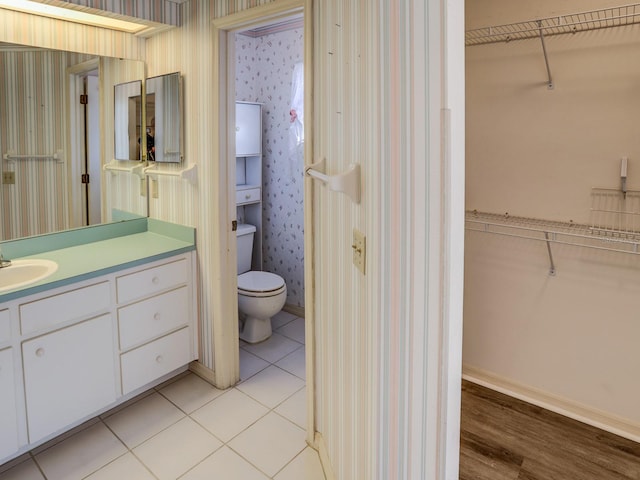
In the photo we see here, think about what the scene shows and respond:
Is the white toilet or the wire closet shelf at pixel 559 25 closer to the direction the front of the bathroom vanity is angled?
the wire closet shelf

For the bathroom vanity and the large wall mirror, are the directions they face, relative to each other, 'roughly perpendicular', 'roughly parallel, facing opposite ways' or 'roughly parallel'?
roughly parallel

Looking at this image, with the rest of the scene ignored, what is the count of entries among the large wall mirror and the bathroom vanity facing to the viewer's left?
0

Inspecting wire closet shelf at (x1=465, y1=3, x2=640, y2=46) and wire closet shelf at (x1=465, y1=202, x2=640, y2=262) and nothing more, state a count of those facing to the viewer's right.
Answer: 0

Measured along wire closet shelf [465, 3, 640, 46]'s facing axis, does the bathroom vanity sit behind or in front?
in front

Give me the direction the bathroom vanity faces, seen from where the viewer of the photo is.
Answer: facing the viewer and to the right of the viewer

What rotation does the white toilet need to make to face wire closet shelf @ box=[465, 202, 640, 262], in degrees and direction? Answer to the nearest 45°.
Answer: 0° — it already faces it

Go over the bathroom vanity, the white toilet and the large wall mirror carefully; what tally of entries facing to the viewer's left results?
0

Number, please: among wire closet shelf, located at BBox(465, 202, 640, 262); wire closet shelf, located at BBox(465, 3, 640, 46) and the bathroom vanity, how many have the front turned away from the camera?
0

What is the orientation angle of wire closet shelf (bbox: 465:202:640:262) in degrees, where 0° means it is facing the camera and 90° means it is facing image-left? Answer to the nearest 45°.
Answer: approximately 45°
